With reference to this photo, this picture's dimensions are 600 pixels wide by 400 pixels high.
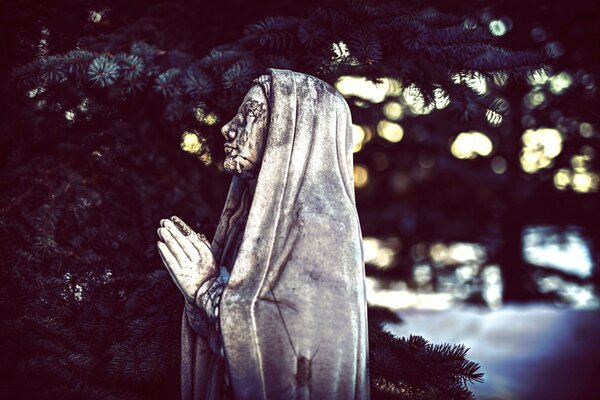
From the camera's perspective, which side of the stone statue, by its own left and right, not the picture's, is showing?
left
